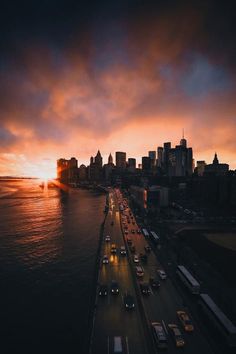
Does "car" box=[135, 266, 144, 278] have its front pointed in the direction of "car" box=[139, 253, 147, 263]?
yes

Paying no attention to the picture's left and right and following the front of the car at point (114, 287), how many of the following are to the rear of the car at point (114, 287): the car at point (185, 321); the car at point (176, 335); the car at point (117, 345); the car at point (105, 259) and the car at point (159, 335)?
1

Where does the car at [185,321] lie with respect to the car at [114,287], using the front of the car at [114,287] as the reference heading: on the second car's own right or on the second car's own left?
on the second car's own left

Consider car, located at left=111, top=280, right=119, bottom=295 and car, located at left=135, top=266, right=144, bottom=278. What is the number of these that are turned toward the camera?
1

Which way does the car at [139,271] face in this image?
away from the camera

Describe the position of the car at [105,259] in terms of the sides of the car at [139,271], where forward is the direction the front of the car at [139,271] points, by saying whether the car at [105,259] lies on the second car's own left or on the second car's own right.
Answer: on the second car's own left

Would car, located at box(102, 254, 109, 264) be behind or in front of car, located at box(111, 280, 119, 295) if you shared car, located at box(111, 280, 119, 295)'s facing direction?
behind

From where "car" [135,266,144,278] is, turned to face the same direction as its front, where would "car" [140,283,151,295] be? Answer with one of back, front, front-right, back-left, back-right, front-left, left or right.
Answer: back

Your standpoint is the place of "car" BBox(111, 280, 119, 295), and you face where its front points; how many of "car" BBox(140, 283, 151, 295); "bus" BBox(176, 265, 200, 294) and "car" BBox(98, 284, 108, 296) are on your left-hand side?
2

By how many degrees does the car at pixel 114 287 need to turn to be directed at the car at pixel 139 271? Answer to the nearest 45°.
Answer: approximately 135° to its left

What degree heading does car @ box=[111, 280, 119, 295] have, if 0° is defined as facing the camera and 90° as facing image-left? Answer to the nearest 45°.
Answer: approximately 0°

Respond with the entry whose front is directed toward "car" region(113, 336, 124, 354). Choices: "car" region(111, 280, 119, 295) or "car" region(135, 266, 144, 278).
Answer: "car" region(111, 280, 119, 295)

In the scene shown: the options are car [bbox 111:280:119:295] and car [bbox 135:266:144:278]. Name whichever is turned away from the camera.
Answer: car [bbox 135:266:144:278]

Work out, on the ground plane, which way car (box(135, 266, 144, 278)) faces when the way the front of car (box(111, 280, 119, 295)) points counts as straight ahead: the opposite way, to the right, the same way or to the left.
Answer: the opposite way
